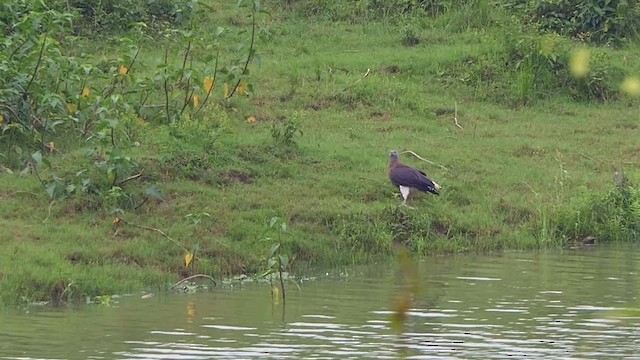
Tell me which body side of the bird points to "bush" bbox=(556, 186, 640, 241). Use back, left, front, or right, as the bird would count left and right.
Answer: back

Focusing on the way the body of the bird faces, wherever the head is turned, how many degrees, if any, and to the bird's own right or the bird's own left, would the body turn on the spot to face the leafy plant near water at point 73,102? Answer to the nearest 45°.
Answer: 0° — it already faces it

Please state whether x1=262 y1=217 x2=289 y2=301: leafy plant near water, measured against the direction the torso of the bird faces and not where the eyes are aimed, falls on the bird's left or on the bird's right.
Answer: on the bird's left

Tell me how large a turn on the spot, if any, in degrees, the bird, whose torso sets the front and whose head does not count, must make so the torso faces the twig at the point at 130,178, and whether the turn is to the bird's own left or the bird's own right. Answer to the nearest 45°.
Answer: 0° — it already faces it

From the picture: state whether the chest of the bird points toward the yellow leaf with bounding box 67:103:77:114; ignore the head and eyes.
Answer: yes

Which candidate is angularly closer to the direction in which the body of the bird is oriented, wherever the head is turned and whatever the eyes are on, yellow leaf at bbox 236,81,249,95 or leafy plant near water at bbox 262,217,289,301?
the yellow leaf

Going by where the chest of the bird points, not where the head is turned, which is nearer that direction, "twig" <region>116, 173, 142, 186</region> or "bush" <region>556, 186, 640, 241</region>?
the twig

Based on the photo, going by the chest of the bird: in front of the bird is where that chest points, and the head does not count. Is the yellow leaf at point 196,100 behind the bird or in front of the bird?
in front

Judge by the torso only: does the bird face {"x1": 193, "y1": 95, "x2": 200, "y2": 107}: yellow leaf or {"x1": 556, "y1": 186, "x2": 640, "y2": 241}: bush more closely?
the yellow leaf

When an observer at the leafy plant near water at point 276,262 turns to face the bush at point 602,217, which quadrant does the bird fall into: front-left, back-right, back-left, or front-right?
front-left

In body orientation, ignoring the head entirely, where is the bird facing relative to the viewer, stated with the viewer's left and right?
facing to the left of the viewer
